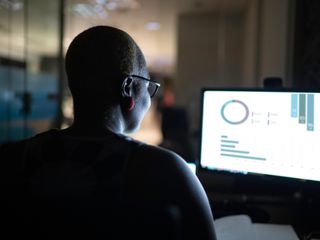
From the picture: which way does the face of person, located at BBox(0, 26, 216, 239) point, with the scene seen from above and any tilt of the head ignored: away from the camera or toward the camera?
away from the camera

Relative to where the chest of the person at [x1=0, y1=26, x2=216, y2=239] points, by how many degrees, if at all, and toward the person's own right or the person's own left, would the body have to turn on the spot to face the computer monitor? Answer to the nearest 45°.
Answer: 0° — they already face it

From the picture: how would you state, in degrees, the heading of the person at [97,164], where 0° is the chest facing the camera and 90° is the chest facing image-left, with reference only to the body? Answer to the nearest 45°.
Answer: approximately 225°

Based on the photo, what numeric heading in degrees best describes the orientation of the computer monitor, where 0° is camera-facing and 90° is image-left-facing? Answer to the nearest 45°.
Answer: approximately 45°

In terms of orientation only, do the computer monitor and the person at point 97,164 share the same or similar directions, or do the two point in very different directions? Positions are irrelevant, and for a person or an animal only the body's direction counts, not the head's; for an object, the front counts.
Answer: very different directions
